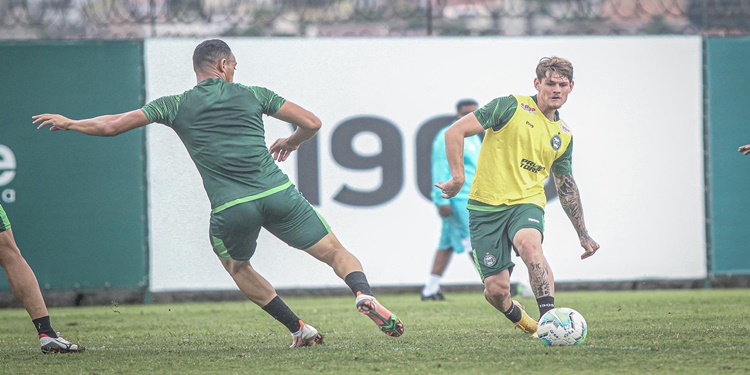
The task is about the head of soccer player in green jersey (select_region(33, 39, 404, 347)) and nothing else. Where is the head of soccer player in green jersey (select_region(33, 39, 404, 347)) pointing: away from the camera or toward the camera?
away from the camera

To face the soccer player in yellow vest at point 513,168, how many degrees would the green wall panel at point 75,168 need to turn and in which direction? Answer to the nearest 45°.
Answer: approximately 45° to its left

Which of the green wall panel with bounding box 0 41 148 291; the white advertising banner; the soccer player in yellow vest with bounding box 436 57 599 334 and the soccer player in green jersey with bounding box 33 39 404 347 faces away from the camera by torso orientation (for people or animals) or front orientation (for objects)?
the soccer player in green jersey with bounding box 33 39 404 347

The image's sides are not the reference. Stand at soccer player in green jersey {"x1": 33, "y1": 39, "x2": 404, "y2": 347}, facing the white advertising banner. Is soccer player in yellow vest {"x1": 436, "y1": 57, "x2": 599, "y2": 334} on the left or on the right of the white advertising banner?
right

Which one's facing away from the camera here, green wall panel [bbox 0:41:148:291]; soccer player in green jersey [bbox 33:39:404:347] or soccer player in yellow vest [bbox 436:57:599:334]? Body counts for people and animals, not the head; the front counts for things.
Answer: soccer player in green jersey [bbox 33:39:404:347]

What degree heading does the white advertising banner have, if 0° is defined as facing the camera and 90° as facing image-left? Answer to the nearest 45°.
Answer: approximately 0°

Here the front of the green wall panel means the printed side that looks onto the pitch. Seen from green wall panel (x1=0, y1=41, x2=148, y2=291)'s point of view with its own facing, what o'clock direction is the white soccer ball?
The white soccer ball is roughly at 11 o'clock from the green wall panel.
